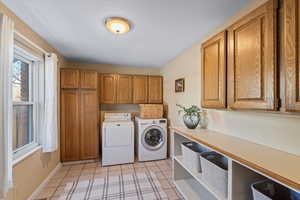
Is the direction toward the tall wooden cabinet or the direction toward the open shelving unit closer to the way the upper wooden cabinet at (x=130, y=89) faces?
the open shelving unit

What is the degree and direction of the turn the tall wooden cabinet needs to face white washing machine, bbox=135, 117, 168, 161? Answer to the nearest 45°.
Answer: approximately 90° to its left

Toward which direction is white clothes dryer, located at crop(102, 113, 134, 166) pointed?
toward the camera

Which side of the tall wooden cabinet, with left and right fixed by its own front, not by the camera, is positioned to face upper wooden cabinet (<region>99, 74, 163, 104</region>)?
left

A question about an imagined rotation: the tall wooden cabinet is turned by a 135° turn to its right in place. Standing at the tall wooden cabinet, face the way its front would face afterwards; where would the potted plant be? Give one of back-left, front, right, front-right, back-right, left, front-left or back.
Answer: back

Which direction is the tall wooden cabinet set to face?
toward the camera

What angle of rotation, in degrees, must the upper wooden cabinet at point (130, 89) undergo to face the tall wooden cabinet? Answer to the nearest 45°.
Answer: approximately 45° to its right
